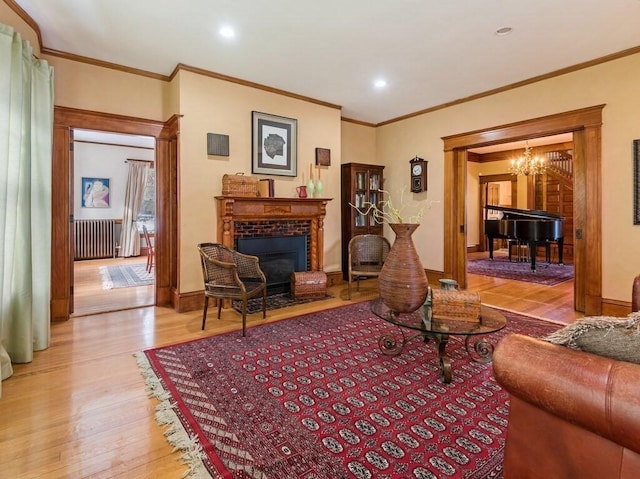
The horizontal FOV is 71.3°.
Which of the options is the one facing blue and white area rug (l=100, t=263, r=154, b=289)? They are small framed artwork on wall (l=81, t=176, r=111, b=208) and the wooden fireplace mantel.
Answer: the small framed artwork on wall

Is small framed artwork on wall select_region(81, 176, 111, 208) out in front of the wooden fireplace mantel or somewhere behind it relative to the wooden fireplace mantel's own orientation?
behind

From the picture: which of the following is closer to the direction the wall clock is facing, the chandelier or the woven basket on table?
the woven basket on table

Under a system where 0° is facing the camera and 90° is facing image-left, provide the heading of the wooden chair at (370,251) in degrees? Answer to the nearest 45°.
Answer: approximately 45°

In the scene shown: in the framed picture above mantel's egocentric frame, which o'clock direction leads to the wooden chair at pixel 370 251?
The wooden chair is roughly at 10 o'clock from the framed picture above mantel.
